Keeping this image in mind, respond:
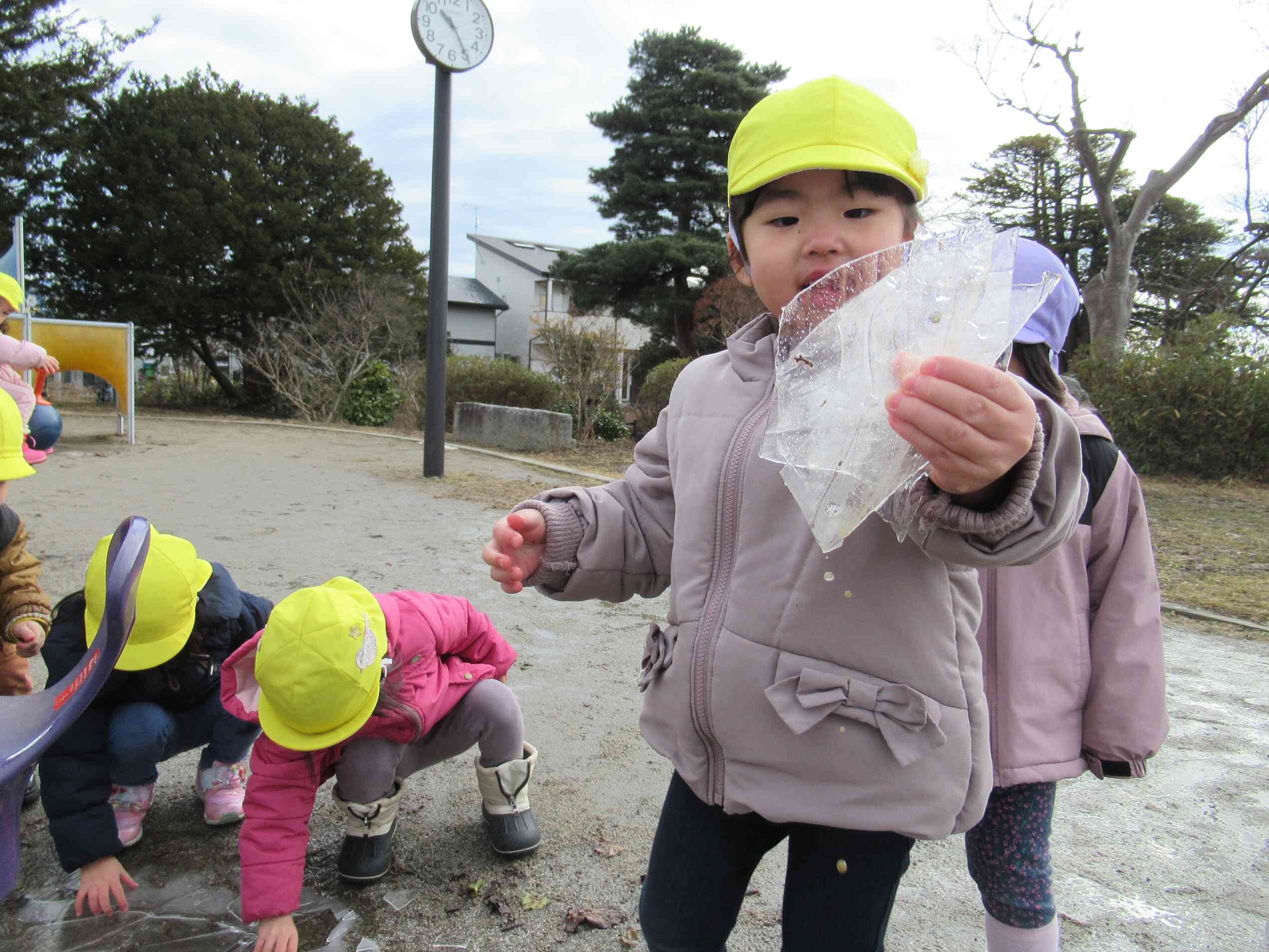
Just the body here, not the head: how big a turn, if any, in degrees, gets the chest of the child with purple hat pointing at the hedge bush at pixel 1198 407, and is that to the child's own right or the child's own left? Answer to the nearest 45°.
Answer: approximately 135° to the child's own right

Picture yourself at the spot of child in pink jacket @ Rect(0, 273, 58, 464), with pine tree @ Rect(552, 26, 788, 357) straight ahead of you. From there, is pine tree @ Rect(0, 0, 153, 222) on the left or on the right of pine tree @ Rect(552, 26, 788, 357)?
left

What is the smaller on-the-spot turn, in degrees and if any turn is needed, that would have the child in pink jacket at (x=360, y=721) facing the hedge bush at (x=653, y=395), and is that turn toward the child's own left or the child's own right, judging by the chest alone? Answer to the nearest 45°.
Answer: approximately 180°

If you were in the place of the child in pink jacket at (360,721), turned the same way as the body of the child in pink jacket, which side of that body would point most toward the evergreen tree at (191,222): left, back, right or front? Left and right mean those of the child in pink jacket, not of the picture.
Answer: back

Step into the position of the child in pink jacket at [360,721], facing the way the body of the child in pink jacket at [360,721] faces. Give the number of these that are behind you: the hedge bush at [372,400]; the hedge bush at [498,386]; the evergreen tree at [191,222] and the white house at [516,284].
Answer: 4

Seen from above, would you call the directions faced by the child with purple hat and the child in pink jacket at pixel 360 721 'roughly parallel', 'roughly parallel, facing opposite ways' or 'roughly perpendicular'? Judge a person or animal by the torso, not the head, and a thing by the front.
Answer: roughly perpendicular
